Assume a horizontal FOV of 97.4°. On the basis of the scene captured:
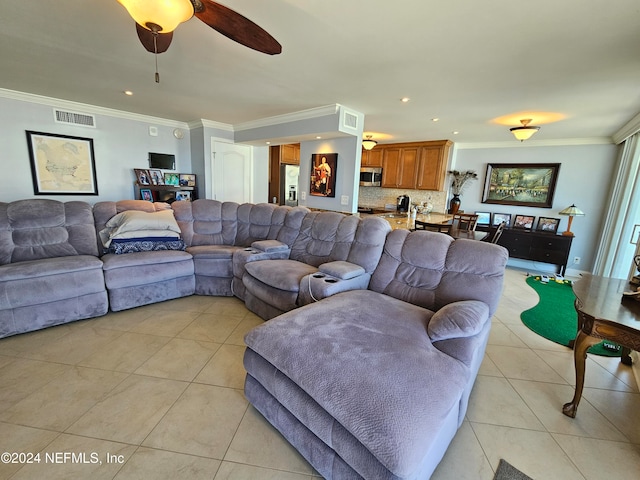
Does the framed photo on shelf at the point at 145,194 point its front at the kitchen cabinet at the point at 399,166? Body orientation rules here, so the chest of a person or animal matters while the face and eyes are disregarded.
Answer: no

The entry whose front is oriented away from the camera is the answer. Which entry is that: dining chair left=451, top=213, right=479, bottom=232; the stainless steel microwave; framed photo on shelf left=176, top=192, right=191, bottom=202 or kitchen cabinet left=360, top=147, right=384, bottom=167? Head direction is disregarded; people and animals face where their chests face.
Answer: the dining chair

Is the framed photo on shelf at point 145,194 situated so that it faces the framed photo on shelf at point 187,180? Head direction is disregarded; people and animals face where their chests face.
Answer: no

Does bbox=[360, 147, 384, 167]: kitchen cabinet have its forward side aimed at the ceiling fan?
yes

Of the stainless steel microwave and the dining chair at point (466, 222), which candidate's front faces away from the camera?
the dining chair

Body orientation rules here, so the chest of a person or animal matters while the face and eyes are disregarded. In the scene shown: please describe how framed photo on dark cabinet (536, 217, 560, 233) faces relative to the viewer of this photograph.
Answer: facing the viewer

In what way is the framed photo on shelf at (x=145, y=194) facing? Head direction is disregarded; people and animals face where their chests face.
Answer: toward the camera

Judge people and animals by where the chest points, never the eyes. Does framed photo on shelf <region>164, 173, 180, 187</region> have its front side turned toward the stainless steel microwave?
no

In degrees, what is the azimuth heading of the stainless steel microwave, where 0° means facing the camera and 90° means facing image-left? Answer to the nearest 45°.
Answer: approximately 0°

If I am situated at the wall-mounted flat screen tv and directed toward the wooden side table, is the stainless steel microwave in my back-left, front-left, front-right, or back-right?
front-left

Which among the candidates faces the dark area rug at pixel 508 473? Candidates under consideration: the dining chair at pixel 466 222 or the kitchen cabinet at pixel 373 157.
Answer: the kitchen cabinet

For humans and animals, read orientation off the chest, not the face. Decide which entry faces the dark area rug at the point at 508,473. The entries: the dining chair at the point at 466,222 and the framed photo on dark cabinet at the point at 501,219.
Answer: the framed photo on dark cabinet

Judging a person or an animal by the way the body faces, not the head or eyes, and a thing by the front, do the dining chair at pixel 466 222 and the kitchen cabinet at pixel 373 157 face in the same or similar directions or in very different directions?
very different directions

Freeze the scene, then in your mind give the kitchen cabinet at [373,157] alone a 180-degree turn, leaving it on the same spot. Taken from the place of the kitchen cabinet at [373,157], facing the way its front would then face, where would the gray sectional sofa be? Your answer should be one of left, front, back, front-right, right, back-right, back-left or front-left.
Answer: back

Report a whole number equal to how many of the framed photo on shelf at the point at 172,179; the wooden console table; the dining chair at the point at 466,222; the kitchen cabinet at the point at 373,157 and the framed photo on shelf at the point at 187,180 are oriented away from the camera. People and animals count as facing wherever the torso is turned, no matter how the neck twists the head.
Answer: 1

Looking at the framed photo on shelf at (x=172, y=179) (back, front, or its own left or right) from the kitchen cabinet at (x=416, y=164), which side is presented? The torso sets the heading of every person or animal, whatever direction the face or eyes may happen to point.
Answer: left

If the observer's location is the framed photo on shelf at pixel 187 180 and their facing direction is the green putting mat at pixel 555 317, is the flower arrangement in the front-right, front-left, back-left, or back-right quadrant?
front-left

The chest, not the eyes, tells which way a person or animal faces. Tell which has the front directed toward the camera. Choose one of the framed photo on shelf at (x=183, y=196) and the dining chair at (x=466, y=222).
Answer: the framed photo on shelf
